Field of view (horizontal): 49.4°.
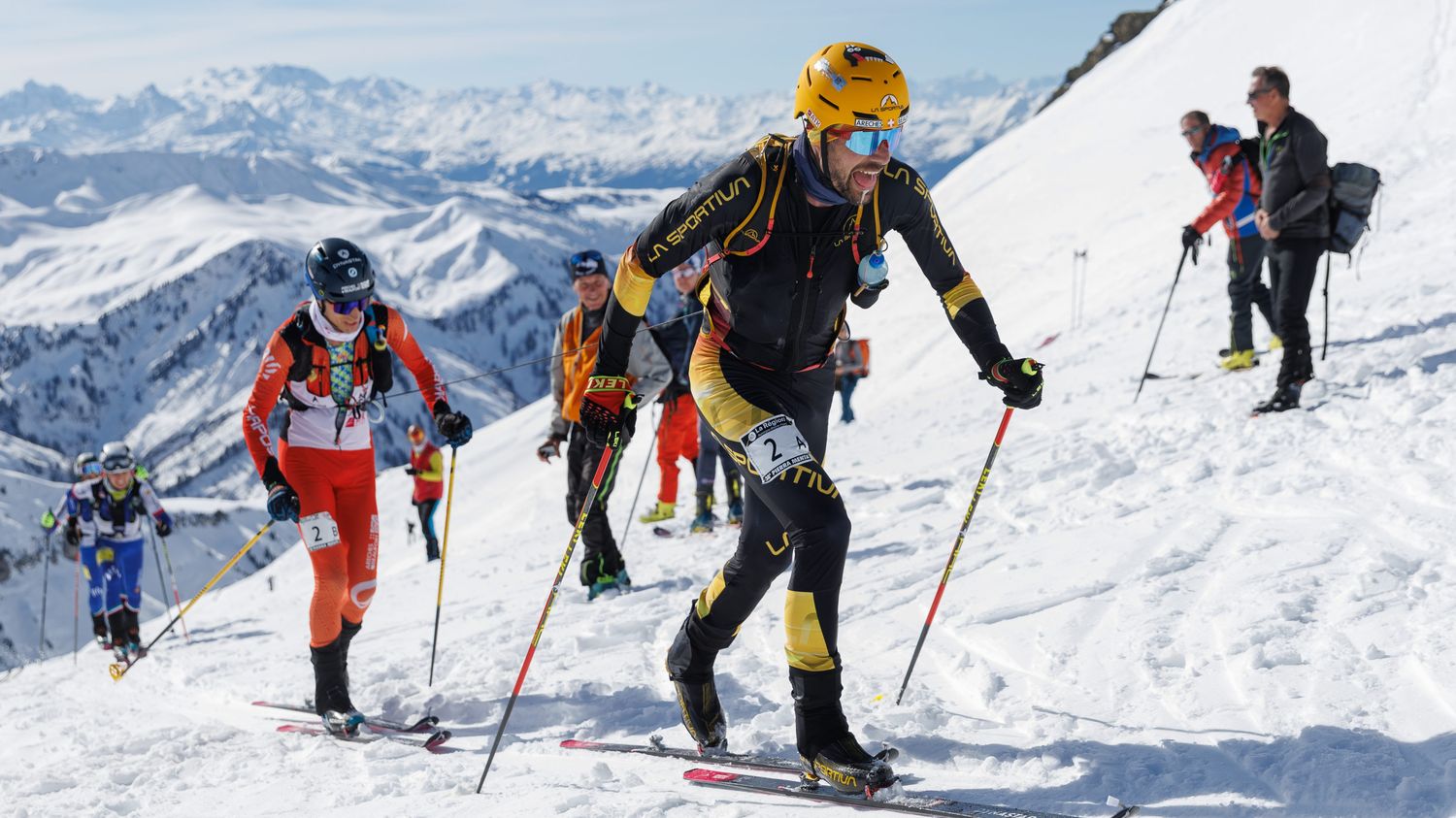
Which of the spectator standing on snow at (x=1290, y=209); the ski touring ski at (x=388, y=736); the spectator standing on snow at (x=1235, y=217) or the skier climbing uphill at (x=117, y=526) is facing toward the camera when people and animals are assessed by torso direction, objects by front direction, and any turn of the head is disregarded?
the skier climbing uphill

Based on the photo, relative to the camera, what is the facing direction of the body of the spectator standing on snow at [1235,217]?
to the viewer's left

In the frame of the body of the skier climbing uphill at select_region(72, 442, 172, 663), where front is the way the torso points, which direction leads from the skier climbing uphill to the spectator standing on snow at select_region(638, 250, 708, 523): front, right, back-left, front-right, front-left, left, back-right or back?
front-left

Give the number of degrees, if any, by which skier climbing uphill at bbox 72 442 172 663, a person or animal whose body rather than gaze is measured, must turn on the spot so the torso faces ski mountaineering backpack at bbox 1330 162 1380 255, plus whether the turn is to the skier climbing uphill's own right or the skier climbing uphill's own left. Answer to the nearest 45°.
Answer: approximately 45° to the skier climbing uphill's own left

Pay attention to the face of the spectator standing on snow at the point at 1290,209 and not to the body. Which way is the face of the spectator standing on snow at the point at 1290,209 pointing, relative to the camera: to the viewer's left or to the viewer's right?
to the viewer's left

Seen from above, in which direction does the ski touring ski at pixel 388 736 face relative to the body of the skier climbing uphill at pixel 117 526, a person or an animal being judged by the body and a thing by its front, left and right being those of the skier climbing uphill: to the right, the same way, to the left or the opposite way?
to the left

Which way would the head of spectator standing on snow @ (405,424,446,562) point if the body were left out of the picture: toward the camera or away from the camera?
toward the camera

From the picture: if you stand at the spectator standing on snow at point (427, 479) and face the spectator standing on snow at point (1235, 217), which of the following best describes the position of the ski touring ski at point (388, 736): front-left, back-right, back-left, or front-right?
front-right

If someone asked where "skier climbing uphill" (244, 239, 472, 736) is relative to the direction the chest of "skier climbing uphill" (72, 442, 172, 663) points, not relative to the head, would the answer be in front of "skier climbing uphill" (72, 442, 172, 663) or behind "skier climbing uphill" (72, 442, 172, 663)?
in front

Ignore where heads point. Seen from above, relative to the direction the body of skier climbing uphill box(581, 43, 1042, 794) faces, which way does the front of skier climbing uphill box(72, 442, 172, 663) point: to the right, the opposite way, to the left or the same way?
the same way

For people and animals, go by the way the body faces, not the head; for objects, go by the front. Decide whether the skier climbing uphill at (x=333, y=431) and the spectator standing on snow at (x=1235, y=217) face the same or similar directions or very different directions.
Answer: very different directions

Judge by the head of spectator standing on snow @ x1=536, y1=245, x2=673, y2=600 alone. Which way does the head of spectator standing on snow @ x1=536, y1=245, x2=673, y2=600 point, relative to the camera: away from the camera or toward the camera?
toward the camera

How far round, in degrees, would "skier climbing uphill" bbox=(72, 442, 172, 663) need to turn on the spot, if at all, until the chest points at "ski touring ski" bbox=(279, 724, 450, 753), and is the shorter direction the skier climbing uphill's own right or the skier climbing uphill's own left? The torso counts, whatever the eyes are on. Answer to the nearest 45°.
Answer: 0° — they already face it

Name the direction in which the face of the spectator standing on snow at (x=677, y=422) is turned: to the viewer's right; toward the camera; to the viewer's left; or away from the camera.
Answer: toward the camera
